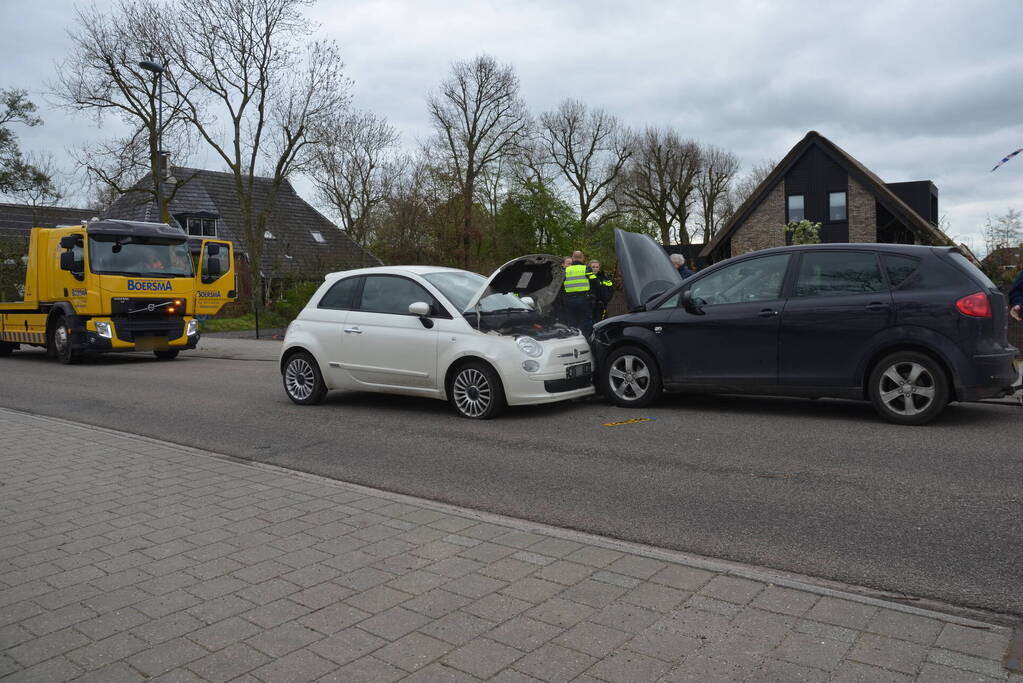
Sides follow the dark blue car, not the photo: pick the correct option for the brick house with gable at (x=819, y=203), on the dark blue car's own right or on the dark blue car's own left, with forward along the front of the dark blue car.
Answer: on the dark blue car's own right

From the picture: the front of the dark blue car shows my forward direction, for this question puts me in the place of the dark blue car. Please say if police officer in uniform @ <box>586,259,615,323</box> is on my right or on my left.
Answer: on my right

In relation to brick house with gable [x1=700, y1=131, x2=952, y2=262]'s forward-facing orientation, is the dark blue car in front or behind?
in front

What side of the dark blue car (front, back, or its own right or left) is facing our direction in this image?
left

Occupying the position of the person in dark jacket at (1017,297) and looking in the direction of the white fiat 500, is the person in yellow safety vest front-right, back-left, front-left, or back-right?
front-right

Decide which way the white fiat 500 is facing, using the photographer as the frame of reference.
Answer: facing the viewer and to the right of the viewer

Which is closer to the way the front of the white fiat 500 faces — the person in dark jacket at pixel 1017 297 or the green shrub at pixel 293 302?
the person in dark jacket

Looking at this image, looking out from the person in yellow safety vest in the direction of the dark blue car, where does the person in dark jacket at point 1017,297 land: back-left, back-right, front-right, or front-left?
front-left

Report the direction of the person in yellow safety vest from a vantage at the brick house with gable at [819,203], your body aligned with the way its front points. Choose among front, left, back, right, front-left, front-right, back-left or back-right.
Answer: front

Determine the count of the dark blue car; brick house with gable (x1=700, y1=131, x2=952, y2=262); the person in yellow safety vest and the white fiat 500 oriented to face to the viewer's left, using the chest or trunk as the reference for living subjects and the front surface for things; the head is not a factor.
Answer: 1

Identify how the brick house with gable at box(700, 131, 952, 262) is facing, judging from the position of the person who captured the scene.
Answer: facing the viewer
